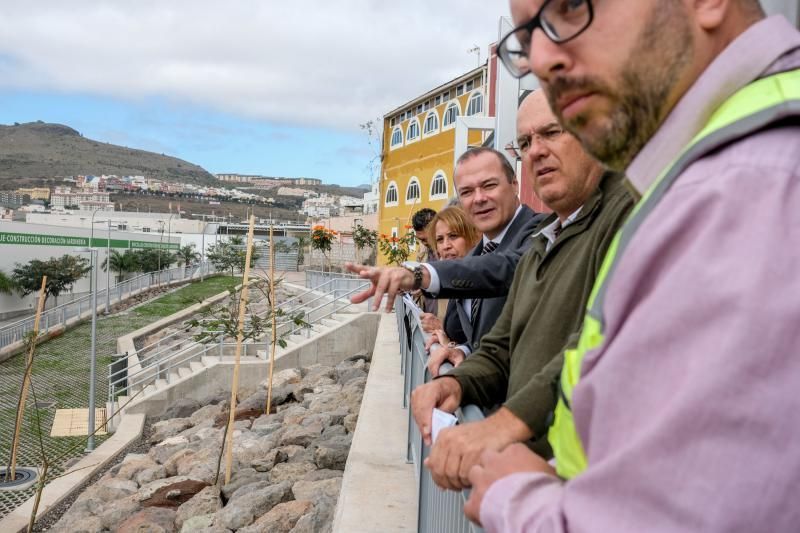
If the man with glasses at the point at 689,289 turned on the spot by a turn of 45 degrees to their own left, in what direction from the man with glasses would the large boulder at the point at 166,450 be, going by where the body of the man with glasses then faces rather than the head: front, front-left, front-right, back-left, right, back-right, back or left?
right

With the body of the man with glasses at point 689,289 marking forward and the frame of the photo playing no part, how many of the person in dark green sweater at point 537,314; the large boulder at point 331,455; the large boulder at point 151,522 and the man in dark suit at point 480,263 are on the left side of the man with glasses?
0

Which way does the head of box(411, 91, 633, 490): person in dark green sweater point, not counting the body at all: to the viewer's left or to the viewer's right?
to the viewer's left

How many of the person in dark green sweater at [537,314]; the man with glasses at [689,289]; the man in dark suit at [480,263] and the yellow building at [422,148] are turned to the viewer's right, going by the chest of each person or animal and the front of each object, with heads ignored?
0

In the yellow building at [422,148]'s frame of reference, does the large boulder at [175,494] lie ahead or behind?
ahead

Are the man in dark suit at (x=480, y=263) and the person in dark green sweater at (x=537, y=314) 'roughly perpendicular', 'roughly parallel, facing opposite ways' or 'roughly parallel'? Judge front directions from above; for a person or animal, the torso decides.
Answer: roughly parallel

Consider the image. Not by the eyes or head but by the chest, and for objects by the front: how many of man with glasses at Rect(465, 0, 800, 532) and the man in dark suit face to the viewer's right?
0

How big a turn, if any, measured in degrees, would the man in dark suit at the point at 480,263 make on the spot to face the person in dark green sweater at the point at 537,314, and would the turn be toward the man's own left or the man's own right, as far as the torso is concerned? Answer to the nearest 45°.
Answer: approximately 45° to the man's own left

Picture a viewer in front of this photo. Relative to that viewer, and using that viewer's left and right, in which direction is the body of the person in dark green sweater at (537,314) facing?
facing the viewer and to the left of the viewer

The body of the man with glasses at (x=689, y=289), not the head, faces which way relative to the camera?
to the viewer's left

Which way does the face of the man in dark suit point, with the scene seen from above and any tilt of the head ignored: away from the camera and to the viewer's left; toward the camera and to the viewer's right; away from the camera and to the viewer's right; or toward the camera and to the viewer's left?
toward the camera and to the viewer's left

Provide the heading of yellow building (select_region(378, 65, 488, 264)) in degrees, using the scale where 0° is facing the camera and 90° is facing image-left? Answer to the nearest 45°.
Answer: approximately 45°

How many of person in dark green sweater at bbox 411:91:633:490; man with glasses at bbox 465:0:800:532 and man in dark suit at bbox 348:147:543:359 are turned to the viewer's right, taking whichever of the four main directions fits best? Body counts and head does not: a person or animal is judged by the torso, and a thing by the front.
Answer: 0

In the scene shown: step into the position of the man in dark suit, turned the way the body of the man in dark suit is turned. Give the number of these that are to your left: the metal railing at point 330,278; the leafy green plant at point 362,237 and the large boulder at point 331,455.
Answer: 0
